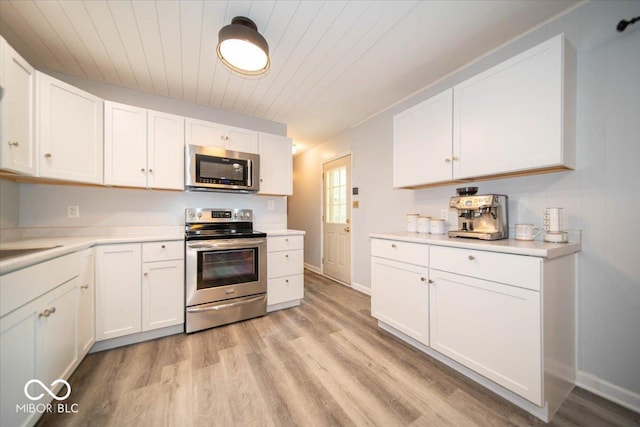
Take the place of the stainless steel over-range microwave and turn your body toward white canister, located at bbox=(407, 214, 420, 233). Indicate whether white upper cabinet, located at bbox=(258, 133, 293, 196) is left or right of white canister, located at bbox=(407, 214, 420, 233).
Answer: left

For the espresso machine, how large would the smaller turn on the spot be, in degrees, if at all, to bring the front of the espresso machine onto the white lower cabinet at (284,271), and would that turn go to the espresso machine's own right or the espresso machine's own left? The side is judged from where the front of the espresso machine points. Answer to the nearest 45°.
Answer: approximately 45° to the espresso machine's own right

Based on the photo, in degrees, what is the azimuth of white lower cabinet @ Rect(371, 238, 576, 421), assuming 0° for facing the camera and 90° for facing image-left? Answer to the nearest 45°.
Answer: approximately 45°

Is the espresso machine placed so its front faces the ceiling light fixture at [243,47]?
yes

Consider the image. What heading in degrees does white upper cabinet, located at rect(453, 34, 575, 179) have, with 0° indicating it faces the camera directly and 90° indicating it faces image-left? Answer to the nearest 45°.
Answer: approximately 45°

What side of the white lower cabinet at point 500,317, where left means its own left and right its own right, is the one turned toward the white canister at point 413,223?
right

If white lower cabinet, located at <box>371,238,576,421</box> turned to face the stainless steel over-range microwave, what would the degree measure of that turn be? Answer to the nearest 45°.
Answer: approximately 45° to its right

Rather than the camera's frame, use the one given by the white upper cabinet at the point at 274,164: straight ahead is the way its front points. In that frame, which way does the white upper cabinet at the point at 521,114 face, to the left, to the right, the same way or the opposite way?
to the right

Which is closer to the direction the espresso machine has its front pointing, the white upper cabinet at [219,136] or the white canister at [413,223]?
the white upper cabinet

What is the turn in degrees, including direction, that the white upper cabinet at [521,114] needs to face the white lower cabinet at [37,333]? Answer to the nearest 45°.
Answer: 0° — it already faces it
